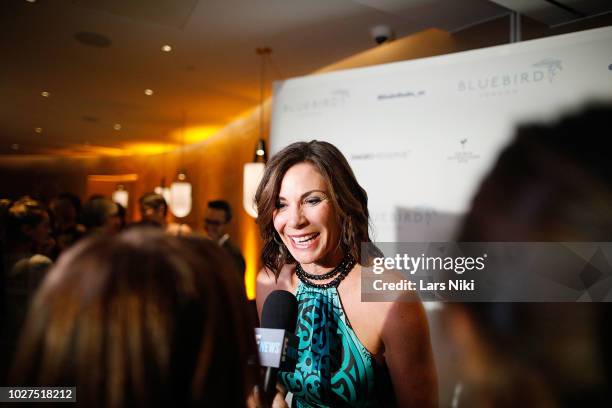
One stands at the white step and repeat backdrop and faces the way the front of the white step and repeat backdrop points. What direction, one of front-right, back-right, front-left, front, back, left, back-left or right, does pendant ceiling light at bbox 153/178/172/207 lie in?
right

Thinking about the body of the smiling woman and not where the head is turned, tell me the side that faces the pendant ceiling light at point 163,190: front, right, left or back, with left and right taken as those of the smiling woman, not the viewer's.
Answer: right

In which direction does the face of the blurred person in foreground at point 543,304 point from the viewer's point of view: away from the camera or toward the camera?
away from the camera

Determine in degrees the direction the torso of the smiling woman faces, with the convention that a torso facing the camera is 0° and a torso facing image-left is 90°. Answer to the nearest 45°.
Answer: approximately 45°

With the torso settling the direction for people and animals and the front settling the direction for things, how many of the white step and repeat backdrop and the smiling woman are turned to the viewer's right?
0

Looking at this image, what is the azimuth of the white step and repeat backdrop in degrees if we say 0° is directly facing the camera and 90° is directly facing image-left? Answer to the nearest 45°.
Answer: approximately 45°

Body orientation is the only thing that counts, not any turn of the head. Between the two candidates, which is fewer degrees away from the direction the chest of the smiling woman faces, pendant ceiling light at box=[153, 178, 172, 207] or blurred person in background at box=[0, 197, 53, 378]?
the blurred person in background

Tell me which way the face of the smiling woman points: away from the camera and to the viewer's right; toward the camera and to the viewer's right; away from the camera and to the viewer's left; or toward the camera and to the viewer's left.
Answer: toward the camera and to the viewer's left
